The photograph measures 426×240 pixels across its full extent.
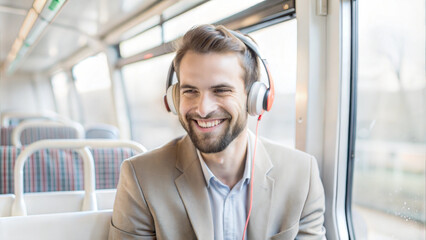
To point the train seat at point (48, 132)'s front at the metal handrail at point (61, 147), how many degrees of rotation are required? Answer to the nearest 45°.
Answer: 0° — it already faces it

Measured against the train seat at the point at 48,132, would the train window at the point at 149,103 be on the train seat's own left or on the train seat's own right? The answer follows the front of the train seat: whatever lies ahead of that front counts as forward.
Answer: on the train seat's own left

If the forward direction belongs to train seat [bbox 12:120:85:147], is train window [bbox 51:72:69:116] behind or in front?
behind

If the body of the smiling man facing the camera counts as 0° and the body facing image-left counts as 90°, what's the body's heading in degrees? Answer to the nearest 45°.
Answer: approximately 0°

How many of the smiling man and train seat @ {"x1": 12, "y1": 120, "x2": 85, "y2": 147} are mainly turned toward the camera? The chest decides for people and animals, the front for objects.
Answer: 2

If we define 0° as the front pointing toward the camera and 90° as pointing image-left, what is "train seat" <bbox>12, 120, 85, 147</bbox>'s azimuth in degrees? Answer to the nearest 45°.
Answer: approximately 0°

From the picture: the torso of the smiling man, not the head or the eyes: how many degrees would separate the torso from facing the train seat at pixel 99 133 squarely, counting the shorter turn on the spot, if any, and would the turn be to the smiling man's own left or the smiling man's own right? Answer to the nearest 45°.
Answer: approximately 135° to the smiling man's own right

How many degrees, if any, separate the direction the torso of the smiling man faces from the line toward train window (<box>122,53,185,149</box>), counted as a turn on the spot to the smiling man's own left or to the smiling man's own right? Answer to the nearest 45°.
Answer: approximately 180°

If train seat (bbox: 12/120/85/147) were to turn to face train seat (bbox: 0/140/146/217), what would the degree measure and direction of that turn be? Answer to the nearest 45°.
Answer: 0° — it already faces it

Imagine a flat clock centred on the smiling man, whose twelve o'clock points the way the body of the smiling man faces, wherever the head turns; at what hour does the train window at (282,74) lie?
The train window is roughly at 7 o'clock from the smiling man.

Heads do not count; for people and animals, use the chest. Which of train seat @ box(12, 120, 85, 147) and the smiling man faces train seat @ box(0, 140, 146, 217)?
train seat @ box(12, 120, 85, 147)
